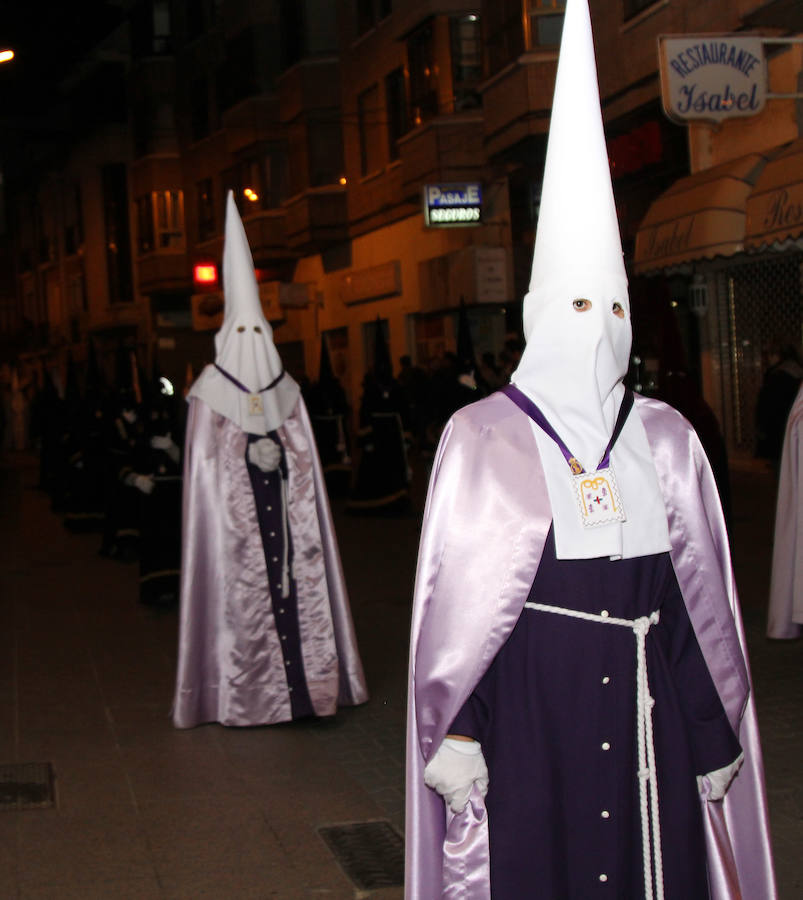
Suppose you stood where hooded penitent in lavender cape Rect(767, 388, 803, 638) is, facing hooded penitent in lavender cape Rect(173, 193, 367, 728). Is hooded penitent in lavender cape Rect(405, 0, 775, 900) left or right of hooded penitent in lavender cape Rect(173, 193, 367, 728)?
left

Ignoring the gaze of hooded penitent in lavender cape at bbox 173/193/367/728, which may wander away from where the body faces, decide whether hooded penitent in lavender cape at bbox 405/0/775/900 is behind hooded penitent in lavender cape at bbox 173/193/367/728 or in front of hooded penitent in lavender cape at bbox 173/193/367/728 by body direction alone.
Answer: in front

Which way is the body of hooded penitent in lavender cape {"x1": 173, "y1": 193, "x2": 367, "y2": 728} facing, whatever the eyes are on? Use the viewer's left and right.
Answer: facing the viewer

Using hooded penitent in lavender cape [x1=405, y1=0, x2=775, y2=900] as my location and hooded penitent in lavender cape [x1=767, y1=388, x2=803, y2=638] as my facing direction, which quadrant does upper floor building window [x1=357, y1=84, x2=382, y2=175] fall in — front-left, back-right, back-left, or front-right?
front-left

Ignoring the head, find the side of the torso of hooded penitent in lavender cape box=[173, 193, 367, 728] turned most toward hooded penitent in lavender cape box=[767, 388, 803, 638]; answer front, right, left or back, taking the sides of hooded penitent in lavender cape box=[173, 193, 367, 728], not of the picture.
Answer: left

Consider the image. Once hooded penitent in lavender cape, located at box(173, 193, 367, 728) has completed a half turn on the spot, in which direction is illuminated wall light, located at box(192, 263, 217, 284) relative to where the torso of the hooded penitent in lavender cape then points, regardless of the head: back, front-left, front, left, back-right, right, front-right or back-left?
front

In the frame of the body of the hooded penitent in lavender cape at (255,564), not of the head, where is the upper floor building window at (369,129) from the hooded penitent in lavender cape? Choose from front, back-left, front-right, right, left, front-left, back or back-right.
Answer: back
